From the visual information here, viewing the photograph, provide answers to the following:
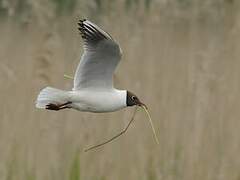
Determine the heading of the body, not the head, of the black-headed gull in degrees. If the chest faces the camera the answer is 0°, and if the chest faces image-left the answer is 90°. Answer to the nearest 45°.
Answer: approximately 270°

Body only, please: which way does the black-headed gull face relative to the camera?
to the viewer's right
